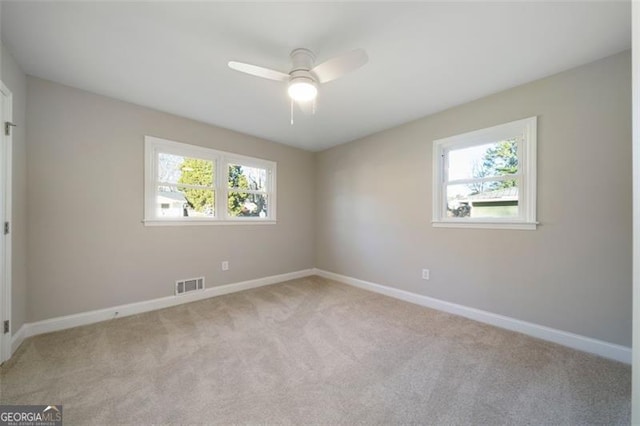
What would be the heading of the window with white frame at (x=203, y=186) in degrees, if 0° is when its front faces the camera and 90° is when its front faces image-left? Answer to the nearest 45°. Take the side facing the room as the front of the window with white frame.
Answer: approximately 315°

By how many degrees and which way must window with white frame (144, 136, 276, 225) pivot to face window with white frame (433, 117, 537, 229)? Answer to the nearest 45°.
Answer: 0° — it already faces it

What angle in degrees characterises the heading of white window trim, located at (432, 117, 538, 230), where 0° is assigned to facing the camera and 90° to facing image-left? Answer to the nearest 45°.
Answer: approximately 45°

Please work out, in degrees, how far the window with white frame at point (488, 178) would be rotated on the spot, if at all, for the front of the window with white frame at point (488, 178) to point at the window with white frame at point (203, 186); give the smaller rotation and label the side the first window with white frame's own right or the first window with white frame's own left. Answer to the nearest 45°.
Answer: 0° — it already faces it

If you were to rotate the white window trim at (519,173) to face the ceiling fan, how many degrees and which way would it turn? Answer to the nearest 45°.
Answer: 0° — it already faces it

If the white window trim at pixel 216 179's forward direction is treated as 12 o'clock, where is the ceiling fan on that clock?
The ceiling fan is roughly at 1 o'clock from the white window trim.
